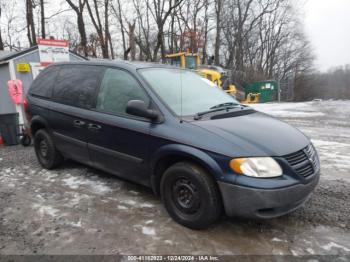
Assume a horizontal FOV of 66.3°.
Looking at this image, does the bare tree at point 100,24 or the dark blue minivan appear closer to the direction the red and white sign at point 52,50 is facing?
the dark blue minivan

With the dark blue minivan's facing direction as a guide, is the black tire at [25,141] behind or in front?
behind

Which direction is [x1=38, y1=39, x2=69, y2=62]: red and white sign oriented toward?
toward the camera

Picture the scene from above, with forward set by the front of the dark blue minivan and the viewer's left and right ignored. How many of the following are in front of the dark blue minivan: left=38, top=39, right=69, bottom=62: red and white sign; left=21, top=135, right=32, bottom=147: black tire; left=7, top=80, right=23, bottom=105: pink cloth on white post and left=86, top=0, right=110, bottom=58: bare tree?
0

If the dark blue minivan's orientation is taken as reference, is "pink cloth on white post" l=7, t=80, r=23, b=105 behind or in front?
behind

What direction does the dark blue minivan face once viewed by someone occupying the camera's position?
facing the viewer and to the right of the viewer

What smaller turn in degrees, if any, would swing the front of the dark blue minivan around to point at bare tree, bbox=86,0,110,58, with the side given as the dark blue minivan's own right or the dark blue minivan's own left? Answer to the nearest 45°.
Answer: approximately 135° to the dark blue minivan's own left

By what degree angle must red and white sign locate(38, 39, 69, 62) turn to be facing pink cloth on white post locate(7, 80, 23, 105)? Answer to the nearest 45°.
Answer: approximately 45° to its right
